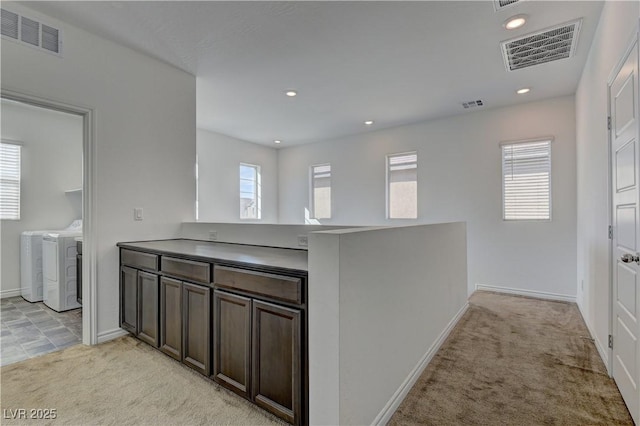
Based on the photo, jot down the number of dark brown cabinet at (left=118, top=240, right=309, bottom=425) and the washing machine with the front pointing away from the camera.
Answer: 0

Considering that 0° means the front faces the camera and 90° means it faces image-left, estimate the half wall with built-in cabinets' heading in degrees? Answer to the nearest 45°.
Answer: approximately 45°

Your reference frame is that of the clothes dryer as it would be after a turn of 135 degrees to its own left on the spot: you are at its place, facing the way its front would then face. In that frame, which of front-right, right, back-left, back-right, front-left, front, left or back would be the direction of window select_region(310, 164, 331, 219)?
front

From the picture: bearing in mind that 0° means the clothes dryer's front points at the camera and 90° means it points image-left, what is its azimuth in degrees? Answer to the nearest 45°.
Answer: approximately 45°

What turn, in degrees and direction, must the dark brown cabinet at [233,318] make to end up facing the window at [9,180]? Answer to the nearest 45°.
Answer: approximately 90° to its right

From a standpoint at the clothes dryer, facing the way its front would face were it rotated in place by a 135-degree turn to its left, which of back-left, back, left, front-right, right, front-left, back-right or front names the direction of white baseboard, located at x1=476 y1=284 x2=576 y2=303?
front-right

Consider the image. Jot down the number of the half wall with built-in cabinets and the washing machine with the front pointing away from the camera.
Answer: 0

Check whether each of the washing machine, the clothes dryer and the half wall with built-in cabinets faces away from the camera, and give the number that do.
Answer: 0

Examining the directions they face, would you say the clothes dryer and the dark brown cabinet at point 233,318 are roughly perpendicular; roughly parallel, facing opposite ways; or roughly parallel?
roughly parallel

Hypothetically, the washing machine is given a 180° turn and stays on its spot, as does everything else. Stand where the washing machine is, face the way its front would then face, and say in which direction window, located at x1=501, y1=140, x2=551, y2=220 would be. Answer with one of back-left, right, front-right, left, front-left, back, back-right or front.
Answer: right

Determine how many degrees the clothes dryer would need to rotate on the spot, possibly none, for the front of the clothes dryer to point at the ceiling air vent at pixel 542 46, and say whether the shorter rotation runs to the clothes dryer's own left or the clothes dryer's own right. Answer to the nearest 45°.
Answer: approximately 90° to the clothes dryer's own left

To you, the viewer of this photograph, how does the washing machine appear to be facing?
facing the viewer and to the left of the viewer

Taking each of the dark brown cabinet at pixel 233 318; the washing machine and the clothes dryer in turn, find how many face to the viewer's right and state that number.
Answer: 0
